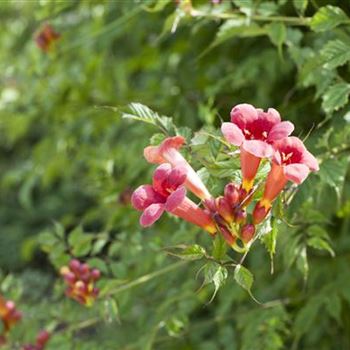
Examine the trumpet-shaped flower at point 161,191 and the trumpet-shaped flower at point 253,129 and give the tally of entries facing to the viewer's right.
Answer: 0

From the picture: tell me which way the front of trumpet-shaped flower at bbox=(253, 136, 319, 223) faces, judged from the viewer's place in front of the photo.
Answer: facing the viewer and to the right of the viewer

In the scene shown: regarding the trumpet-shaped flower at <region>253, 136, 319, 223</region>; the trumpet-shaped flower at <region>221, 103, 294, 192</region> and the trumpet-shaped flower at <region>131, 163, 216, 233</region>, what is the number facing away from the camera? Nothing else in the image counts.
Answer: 0

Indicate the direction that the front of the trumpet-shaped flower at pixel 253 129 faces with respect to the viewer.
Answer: facing the viewer

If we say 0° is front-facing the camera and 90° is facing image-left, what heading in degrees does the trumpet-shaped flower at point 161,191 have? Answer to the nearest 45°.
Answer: approximately 45°

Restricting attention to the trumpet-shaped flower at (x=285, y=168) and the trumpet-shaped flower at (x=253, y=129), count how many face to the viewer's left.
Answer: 0
